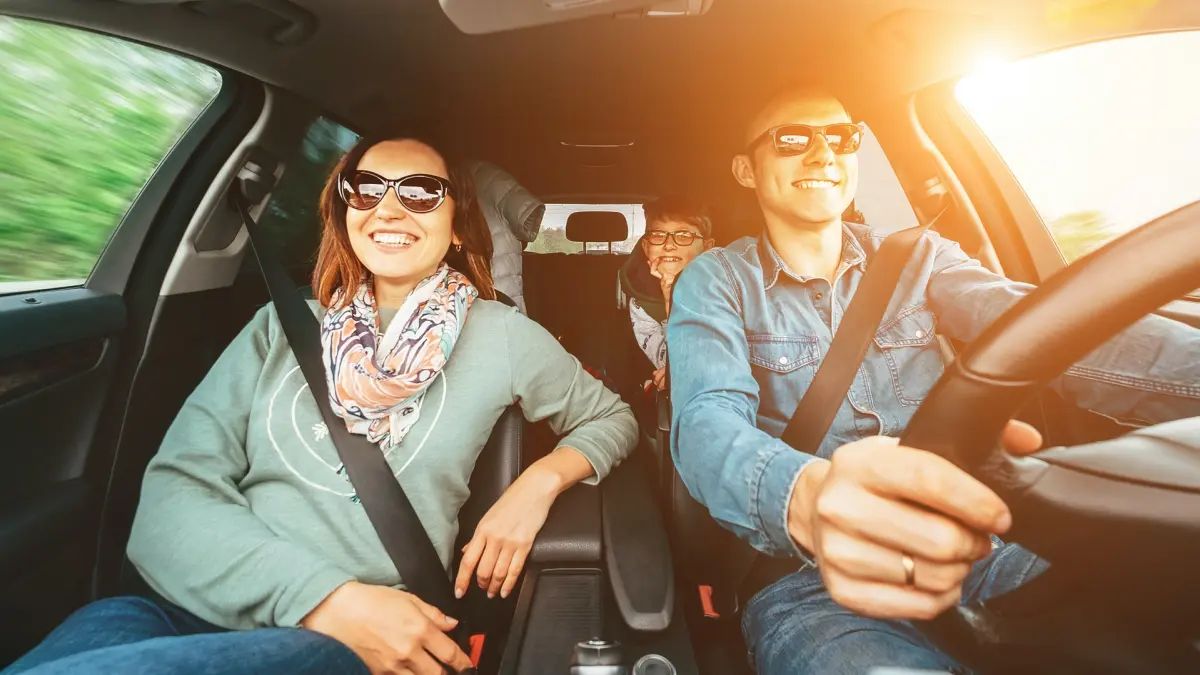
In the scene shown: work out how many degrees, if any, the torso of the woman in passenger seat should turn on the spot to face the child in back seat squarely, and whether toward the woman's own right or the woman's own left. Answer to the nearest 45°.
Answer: approximately 135° to the woman's own left

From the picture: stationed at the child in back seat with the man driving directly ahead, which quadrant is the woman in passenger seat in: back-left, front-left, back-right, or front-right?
front-right

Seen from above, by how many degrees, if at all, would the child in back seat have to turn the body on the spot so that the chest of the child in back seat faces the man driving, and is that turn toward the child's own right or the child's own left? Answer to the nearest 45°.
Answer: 0° — they already face them

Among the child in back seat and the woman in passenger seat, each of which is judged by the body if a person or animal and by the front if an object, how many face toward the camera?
2

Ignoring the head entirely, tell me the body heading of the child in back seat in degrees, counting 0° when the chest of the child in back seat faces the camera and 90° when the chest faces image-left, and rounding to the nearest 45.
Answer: approximately 0°

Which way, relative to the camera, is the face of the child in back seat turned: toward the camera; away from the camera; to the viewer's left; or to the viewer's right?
toward the camera

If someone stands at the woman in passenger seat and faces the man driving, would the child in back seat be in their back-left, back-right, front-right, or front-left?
front-left

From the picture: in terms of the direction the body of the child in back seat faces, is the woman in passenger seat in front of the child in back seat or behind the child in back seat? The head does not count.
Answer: in front

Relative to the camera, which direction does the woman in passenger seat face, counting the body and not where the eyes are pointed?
toward the camera

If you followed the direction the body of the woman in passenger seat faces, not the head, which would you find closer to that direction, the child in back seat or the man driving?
the man driving

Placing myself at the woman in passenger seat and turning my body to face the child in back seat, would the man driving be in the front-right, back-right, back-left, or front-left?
front-right
